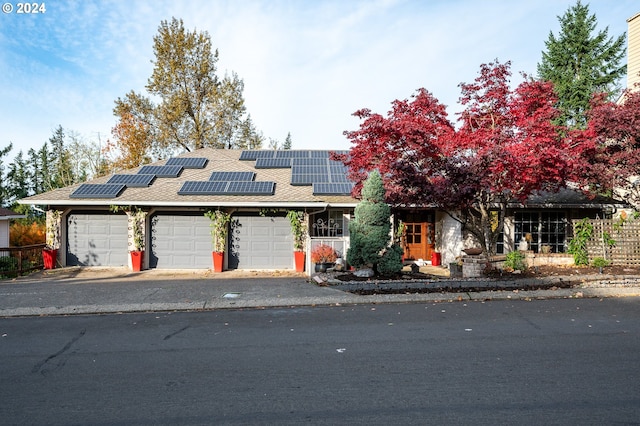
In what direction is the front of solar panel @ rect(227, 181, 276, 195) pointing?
toward the camera

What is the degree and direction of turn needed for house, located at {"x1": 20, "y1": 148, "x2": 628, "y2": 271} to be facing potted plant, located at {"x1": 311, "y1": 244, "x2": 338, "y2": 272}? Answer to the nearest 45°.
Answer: approximately 45° to its left

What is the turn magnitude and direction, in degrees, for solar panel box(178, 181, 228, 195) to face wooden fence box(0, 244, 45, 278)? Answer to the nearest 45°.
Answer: approximately 90° to its right

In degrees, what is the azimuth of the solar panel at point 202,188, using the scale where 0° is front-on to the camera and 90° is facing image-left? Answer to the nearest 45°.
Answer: approximately 0°

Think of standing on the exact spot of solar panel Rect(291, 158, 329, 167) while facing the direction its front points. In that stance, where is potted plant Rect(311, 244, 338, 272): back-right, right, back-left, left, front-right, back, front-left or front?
front

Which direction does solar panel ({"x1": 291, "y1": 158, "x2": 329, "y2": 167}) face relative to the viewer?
toward the camera

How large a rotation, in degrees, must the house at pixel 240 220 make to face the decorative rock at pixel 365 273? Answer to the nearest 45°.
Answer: approximately 45° to its left

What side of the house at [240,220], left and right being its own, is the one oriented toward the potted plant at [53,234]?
right

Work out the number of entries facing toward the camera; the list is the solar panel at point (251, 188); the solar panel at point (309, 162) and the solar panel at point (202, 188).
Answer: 3

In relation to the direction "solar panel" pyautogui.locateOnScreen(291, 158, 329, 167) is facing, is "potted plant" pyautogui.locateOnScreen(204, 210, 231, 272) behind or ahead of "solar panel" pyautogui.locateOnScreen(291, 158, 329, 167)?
ahead

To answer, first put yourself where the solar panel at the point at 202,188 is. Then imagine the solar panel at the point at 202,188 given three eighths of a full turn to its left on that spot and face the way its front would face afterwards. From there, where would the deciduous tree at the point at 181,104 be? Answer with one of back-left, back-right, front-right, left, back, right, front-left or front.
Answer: front-left

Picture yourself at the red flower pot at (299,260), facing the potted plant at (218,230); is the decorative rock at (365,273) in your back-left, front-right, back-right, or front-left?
back-left

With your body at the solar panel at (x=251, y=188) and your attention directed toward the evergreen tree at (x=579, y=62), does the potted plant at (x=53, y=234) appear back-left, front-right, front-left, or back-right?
back-left
